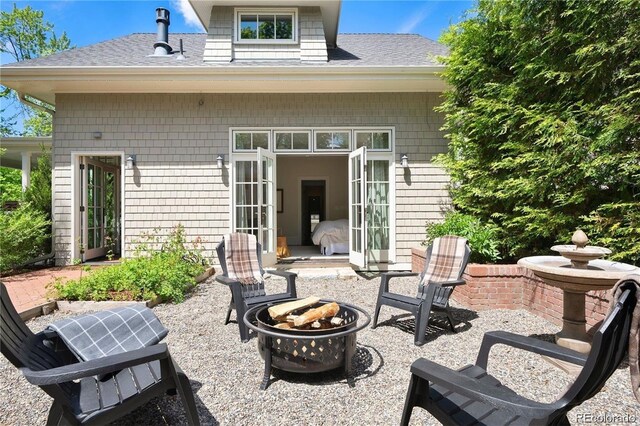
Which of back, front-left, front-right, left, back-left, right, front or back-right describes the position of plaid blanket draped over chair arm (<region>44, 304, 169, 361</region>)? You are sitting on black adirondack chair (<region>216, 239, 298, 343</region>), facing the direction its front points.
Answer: right

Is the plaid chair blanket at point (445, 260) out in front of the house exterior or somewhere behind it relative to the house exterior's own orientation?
in front

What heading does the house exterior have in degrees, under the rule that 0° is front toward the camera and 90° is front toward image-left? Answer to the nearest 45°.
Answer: approximately 0°

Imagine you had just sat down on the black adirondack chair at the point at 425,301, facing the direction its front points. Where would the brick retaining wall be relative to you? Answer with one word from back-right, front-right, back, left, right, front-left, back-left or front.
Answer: back

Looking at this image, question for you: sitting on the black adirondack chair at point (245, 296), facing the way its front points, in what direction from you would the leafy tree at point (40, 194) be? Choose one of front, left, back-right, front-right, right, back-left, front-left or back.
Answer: back

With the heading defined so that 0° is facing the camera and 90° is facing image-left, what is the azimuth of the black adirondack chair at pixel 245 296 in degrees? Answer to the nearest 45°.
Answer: approximately 315°

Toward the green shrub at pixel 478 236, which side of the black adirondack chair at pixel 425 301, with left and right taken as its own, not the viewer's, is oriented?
back

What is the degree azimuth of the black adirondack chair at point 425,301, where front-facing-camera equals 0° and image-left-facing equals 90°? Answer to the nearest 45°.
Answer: approximately 45°

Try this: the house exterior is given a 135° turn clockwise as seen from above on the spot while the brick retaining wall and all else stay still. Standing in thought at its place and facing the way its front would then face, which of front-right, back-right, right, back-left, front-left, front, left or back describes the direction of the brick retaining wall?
back

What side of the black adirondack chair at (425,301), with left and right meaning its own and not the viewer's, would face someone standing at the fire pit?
front

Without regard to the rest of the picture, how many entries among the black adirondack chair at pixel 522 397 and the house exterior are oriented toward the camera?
1

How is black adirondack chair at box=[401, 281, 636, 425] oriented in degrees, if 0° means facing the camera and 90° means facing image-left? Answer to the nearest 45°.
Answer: approximately 135°

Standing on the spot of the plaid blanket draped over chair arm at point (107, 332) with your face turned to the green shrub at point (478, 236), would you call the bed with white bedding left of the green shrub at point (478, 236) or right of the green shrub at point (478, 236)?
left

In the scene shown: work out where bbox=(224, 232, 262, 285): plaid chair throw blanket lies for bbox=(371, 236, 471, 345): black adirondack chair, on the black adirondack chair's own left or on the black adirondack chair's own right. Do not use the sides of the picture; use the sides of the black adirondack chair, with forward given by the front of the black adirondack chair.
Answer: on the black adirondack chair's own right

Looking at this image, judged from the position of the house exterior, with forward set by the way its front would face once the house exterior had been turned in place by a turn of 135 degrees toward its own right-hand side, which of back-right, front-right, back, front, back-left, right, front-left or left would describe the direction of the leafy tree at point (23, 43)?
front

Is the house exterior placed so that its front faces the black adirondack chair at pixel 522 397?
yes

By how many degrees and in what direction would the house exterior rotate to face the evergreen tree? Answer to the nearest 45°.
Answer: approximately 45° to its left

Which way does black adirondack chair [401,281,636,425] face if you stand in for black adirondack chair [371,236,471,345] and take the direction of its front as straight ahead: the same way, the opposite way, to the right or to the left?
to the right
